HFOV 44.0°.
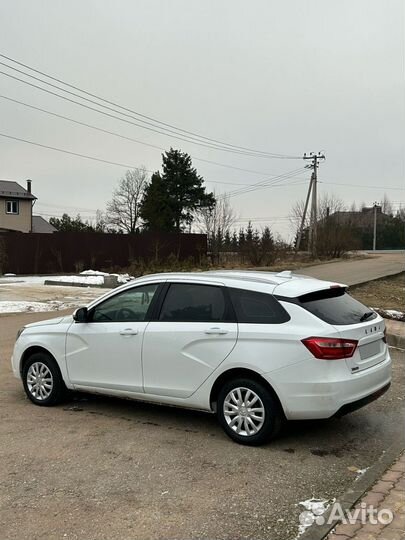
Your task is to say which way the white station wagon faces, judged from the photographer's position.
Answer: facing away from the viewer and to the left of the viewer

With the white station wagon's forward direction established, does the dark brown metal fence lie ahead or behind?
ahead
